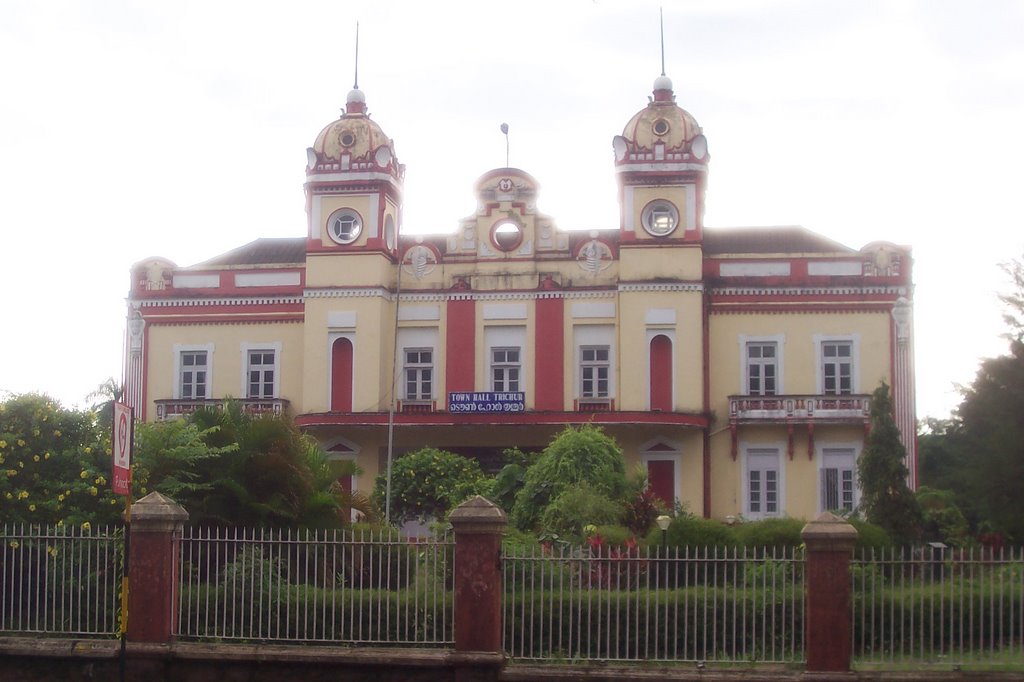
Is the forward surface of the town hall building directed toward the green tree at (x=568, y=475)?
yes

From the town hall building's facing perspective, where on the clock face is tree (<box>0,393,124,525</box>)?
The tree is roughly at 1 o'clock from the town hall building.

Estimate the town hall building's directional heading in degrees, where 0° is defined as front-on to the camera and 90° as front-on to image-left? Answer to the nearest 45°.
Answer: approximately 0°

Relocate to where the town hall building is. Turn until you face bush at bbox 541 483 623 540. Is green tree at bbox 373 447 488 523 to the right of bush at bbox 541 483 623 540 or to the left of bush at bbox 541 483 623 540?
right

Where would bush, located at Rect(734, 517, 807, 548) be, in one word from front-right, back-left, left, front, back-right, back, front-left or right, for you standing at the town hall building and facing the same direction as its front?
front

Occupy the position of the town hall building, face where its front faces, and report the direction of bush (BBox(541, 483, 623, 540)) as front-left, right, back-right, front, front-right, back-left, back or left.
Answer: front

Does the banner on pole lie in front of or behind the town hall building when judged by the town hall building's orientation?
in front
